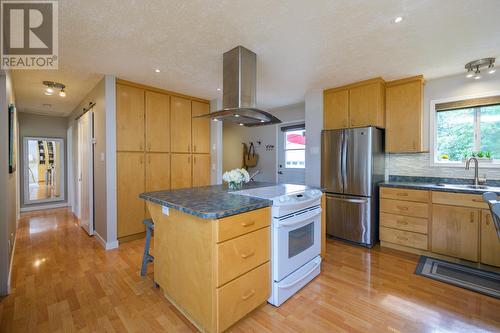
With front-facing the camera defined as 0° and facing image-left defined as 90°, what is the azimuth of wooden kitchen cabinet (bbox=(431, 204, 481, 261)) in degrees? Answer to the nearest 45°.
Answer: approximately 45°

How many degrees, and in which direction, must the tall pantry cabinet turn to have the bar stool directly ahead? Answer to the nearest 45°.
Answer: approximately 45° to its right

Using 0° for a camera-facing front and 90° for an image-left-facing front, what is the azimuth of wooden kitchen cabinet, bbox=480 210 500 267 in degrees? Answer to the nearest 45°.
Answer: approximately 45°

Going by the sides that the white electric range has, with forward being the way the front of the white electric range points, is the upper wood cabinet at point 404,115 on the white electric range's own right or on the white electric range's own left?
on the white electric range's own left

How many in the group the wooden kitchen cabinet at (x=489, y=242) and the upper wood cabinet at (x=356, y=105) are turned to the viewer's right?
0

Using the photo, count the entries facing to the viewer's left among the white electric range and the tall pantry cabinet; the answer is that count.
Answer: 0

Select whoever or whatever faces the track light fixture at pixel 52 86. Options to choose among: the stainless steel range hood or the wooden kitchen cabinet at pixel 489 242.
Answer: the wooden kitchen cabinet
